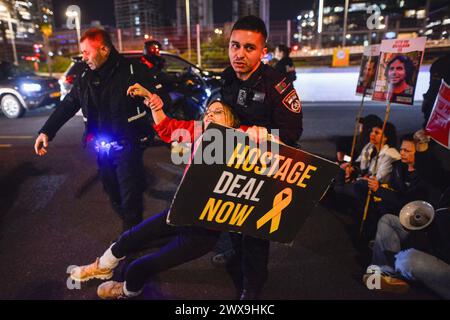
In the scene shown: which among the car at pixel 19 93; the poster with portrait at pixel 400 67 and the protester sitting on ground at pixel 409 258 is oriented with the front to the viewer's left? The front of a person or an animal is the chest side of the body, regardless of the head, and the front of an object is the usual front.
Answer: the protester sitting on ground

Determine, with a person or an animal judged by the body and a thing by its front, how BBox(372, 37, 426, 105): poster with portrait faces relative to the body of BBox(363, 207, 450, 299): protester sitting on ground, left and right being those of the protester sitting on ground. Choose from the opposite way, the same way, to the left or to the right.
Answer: to the left

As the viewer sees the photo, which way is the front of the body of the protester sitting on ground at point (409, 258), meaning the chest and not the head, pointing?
to the viewer's left

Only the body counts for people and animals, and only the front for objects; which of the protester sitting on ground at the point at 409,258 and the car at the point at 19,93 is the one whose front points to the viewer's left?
the protester sitting on ground

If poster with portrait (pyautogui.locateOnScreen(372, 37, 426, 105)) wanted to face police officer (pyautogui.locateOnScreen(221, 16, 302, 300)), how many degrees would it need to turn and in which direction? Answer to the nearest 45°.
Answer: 0° — it already faces them

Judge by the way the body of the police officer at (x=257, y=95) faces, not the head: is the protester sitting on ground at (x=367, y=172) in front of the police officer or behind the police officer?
behind

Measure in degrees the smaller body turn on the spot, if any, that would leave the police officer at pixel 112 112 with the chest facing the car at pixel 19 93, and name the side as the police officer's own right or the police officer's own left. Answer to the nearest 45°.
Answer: approximately 135° to the police officer's own right

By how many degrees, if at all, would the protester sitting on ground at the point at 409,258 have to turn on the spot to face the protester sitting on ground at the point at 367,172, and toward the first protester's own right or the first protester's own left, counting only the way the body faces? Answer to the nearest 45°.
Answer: approximately 90° to the first protester's own right

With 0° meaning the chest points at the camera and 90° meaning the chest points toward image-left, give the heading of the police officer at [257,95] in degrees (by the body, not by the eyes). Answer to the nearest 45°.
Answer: approximately 45°
